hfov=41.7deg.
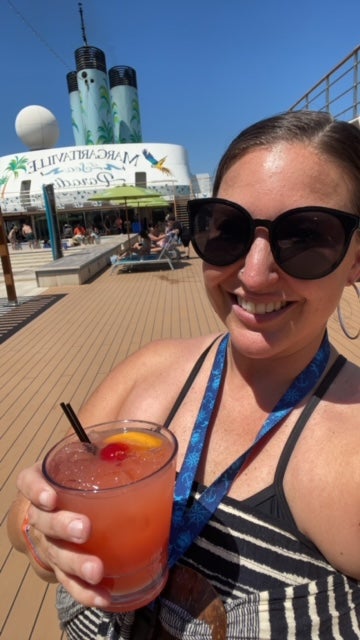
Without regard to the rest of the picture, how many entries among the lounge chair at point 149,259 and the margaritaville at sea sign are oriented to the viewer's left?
1

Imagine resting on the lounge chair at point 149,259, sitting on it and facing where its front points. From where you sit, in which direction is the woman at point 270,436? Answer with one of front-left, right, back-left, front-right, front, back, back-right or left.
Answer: left

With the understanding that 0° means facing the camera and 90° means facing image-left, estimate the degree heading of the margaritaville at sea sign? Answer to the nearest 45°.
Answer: approximately 0°

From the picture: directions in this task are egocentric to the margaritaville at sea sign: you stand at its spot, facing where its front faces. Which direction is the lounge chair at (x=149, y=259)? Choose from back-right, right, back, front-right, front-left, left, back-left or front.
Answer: front

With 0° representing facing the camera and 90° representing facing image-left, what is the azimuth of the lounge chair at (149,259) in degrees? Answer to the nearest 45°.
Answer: approximately 90°

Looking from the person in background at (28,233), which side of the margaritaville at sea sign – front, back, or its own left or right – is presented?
front

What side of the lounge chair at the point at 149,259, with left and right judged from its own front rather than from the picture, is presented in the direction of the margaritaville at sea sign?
right

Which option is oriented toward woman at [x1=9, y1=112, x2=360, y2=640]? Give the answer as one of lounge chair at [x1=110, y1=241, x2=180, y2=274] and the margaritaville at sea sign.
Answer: the margaritaville at sea sign

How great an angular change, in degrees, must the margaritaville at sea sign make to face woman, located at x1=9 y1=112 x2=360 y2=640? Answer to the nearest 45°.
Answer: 0° — it already faces them

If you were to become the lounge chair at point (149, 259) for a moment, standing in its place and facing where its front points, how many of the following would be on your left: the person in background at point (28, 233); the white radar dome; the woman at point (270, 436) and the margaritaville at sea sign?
1

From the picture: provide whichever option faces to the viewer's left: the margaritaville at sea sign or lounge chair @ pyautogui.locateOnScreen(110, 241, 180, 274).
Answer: the lounge chair

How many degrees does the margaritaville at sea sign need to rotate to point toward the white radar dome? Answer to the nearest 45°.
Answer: approximately 135° to its right

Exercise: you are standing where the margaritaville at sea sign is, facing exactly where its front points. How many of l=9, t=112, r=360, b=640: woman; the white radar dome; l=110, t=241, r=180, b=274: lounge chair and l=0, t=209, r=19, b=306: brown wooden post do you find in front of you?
3

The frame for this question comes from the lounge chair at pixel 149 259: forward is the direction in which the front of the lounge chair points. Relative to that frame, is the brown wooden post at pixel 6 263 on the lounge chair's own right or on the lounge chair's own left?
on the lounge chair's own left
